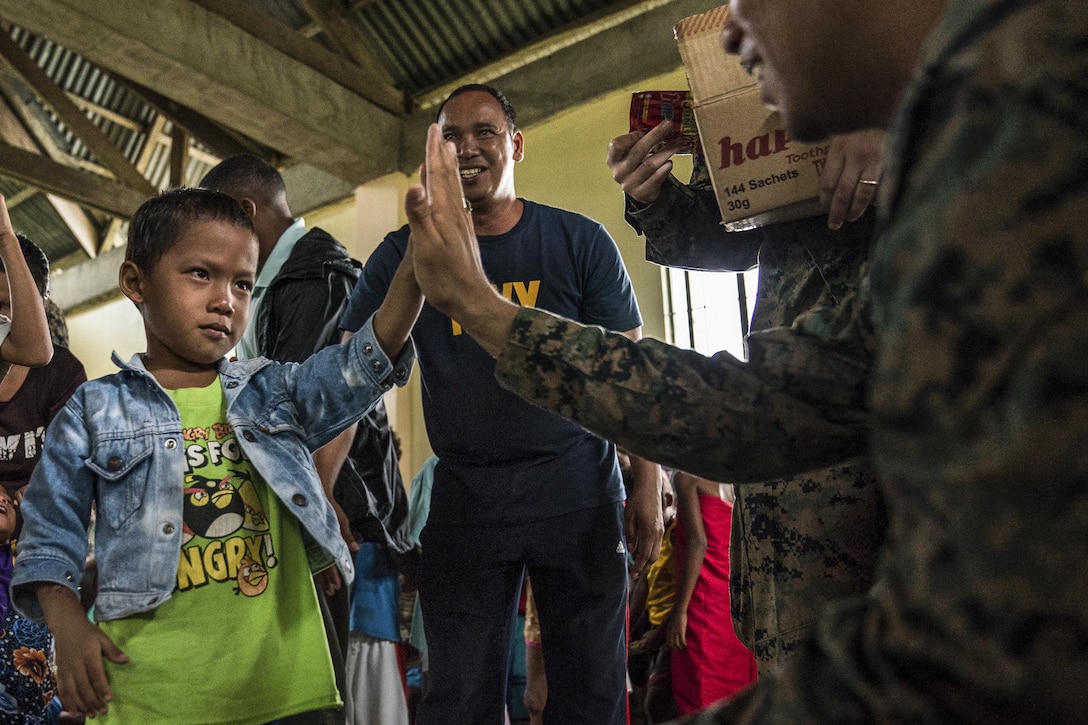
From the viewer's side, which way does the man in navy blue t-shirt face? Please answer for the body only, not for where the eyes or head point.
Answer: toward the camera

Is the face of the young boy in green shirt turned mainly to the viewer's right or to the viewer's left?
to the viewer's right

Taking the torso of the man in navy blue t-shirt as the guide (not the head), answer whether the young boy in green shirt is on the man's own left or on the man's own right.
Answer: on the man's own right

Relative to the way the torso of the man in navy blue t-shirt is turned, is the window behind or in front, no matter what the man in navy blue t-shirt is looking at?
behind
